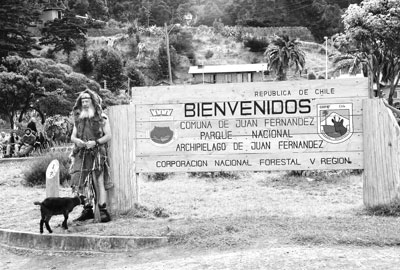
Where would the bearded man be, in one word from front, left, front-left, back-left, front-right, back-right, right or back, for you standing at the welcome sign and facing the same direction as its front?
right

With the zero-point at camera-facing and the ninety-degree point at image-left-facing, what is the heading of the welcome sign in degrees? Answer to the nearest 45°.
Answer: approximately 0°

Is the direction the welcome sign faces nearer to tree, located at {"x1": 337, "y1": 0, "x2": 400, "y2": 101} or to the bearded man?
the bearded man

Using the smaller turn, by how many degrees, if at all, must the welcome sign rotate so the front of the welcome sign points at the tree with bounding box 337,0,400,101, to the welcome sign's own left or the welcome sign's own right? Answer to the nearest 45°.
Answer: approximately 180°

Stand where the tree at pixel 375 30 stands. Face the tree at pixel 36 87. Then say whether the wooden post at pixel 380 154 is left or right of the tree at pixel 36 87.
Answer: left

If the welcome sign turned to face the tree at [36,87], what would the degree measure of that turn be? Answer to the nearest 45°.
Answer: approximately 135° to its right
